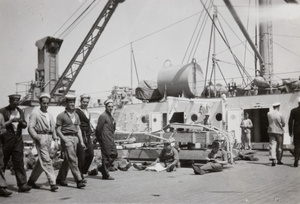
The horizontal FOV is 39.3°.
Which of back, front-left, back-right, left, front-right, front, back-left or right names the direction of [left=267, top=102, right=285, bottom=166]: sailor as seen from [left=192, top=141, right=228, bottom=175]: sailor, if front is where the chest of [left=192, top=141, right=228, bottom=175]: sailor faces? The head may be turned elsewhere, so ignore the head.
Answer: back

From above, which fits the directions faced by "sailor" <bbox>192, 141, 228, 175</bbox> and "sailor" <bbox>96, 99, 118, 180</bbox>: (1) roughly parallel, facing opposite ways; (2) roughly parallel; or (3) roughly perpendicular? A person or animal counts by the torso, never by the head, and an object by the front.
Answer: roughly perpendicular

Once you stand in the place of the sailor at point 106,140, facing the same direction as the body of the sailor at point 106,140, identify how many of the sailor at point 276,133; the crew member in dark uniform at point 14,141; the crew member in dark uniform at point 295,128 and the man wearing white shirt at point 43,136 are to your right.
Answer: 2

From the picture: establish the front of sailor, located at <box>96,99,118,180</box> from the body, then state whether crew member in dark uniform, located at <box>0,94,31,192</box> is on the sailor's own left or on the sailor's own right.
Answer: on the sailor's own right

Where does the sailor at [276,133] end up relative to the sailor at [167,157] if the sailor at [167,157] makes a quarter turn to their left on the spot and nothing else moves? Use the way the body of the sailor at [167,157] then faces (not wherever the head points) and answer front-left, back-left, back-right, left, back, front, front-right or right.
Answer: front-left

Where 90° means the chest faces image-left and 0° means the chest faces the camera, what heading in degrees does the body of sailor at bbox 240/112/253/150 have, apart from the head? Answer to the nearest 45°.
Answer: approximately 0°

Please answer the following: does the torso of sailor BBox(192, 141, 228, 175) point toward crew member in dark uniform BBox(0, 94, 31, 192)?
yes

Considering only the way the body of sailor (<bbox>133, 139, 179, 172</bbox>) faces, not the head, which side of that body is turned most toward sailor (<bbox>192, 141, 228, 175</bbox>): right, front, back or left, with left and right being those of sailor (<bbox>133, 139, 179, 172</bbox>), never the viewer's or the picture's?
left
